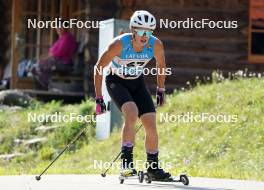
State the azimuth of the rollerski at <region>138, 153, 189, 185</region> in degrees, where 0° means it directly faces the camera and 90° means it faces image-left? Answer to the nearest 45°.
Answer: approximately 315°

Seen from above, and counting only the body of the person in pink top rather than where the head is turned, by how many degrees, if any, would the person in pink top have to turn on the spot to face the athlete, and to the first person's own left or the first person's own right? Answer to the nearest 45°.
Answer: approximately 90° to the first person's own left

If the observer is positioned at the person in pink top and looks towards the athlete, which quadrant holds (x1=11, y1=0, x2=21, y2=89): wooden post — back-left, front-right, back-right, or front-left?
back-right

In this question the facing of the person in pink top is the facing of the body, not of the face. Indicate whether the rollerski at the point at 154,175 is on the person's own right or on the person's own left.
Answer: on the person's own left

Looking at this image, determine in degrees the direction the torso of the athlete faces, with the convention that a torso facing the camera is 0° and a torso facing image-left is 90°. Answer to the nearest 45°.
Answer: approximately 315°

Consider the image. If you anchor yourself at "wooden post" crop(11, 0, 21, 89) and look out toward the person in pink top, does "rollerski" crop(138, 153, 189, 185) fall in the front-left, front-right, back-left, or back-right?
front-right

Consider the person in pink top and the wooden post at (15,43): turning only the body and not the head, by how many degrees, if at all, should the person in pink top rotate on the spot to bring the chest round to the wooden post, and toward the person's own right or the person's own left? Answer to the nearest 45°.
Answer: approximately 45° to the person's own right

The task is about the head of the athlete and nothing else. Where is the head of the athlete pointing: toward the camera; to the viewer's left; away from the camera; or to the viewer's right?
toward the camera
